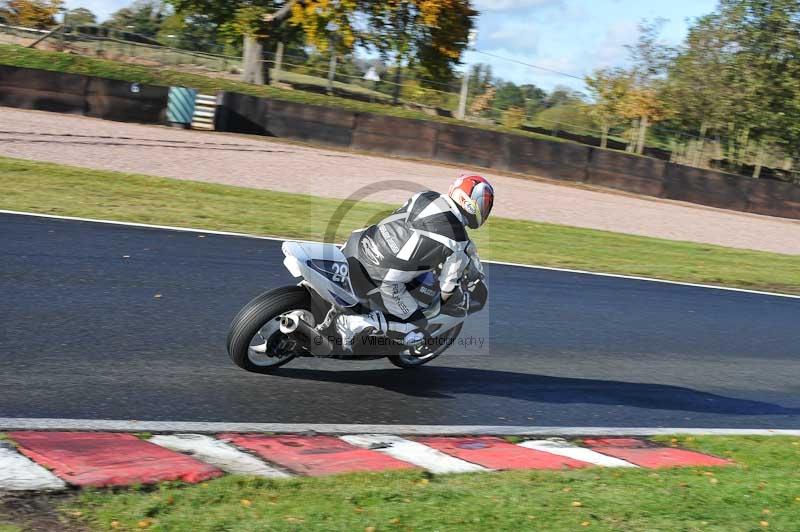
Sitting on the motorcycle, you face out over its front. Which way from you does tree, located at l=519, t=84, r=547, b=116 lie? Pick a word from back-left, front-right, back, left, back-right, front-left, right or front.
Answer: front-left

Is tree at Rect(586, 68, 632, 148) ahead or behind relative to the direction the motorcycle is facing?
ahead

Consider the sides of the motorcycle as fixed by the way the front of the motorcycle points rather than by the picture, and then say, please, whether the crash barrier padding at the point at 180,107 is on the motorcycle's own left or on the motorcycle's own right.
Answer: on the motorcycle's own left

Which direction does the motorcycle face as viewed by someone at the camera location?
facing away from the viewer and to the right of the viewer

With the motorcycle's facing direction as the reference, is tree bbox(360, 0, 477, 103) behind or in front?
in front

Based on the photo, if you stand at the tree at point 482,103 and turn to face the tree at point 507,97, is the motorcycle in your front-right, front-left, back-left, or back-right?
back-right

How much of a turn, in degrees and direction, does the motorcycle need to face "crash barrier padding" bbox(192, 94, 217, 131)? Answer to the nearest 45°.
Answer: approximately 45° to its left

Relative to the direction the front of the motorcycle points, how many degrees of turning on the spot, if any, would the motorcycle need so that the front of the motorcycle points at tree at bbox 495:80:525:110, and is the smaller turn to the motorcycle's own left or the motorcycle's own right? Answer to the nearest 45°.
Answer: approximately 45° to the motorcycle's own left

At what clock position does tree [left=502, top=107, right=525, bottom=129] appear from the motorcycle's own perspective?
The tree is roughly at 11 o'clock from the motorcycle.

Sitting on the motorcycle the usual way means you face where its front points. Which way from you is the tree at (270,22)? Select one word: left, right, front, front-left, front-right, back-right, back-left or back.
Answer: front-left
